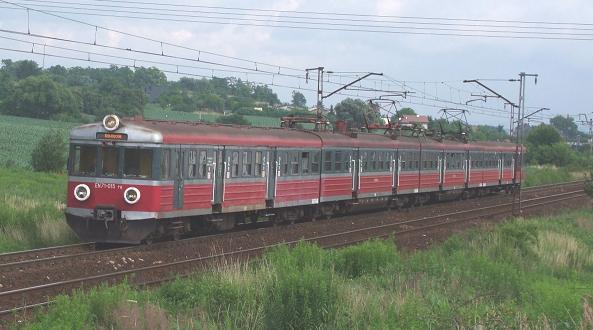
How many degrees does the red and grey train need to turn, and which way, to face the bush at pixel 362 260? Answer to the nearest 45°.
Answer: approximately 90° to its left

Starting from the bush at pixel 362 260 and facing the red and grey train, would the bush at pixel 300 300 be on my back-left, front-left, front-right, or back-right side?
back-left

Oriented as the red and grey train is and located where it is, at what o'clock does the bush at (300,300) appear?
The bush is roughly at 10 o'clock from the red and grey train.

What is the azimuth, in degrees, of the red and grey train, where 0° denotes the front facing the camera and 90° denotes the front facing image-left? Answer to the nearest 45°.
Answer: approximately 45°
